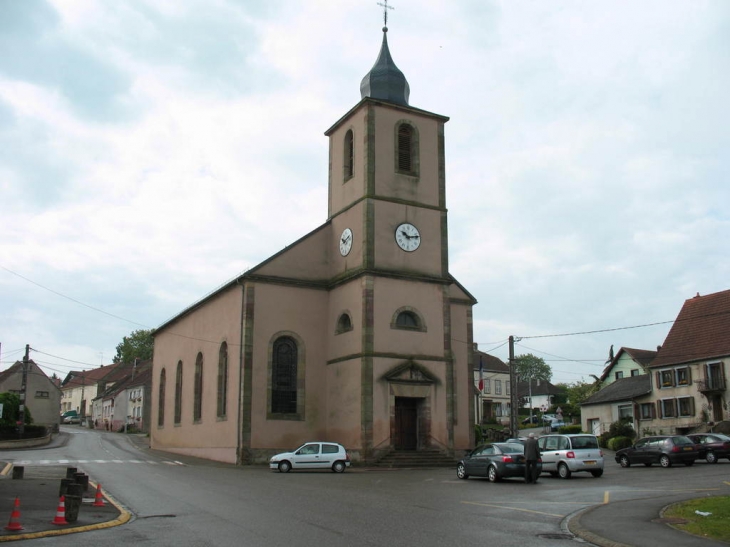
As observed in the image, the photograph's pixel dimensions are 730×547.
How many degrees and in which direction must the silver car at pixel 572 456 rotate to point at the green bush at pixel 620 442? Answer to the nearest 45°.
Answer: approximately 45° to its right

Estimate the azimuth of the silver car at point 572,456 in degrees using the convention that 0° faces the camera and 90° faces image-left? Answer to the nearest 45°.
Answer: approximately 135°

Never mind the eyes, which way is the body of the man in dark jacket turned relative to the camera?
away from the camera

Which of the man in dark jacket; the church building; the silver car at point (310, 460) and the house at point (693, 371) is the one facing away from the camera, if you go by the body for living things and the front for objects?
the man in dark jacket

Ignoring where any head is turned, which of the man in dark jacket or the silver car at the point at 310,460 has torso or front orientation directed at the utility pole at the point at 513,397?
the man in dark jacket

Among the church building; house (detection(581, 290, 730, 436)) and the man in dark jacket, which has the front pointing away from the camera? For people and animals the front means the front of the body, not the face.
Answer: the man in dark jacket

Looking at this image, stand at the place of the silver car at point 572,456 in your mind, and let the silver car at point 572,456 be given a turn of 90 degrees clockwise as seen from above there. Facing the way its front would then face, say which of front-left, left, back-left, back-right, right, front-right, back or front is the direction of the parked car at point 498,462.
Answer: back

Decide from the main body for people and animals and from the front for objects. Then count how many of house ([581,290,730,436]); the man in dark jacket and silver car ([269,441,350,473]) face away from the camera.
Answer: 1

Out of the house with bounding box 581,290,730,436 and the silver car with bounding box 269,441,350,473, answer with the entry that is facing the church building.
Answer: the house

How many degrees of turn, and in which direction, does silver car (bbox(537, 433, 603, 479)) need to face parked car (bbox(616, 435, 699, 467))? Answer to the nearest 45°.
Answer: approximately 90° to its right

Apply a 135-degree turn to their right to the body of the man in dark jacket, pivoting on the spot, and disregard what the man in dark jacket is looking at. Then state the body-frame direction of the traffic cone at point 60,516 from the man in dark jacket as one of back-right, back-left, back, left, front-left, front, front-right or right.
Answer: right

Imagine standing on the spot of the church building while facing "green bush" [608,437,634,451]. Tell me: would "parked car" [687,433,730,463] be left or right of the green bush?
right
